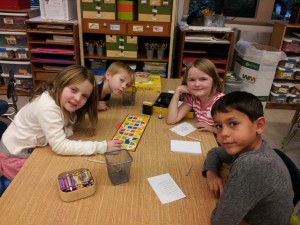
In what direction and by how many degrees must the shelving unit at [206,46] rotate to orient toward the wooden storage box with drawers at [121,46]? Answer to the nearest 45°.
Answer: approximately 90° to its right

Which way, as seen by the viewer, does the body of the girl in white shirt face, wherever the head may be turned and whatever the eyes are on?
to the viewer's right

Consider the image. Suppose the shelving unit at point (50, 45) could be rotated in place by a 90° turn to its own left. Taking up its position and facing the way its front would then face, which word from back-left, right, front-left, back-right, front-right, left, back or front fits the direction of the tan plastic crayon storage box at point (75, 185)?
right

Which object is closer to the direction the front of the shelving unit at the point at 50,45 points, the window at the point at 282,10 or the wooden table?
the wooden table

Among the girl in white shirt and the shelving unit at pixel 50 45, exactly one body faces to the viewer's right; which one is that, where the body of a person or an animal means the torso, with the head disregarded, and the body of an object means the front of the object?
the girl in white shirt

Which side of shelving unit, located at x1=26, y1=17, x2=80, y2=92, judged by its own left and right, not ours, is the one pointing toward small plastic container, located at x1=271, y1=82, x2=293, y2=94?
left

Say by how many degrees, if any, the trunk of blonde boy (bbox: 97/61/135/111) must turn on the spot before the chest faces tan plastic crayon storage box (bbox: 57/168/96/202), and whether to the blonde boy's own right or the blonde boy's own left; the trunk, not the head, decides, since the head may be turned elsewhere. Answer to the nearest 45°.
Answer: approximately 45° to the blonde boy's own right

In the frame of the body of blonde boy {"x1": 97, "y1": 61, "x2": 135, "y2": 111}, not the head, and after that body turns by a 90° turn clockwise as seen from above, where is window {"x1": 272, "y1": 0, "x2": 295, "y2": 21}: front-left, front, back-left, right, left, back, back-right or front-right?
back

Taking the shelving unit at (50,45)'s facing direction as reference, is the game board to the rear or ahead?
ahead

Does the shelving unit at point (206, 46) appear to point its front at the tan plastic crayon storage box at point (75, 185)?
yes

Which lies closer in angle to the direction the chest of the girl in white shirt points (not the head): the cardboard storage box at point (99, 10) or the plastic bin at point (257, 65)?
the plastic bin

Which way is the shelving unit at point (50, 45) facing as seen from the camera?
toward the camera

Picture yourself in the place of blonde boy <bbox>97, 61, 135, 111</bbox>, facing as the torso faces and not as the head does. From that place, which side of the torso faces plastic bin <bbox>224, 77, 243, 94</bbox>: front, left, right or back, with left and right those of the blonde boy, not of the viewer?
left

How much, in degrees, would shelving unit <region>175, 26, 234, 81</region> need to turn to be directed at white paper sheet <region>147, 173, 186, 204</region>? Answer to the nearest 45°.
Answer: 0° — it already faces it

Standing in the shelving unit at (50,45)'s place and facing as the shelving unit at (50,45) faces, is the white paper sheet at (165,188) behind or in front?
in front

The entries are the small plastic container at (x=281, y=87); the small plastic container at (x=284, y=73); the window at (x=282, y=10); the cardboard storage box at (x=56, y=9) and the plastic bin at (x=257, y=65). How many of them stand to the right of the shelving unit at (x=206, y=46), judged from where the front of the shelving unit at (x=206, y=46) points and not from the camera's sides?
1

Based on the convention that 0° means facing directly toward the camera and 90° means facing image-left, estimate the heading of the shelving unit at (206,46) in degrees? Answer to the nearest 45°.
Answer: approximately 0°

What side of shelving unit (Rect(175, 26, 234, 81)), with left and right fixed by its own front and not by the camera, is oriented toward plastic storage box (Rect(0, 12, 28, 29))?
right
